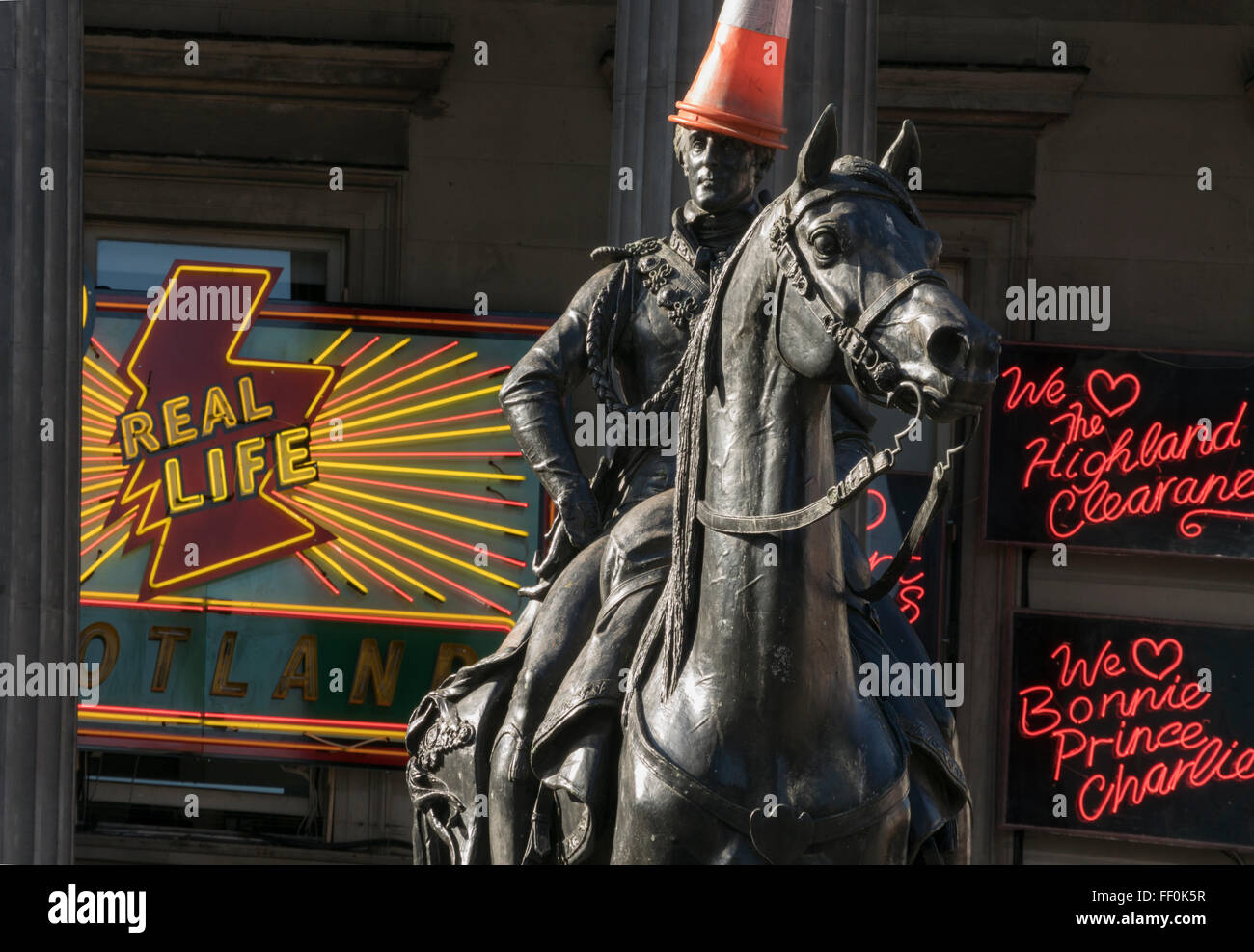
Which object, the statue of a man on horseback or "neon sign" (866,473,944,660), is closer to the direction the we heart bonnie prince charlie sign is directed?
the statue of a man on horseback

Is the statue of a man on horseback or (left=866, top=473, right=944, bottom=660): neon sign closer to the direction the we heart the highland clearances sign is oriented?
the statue of a man on horseback

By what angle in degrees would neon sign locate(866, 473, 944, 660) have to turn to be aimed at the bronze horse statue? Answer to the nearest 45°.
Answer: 0° — it already faces it

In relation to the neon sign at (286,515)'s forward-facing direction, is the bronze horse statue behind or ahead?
ahead

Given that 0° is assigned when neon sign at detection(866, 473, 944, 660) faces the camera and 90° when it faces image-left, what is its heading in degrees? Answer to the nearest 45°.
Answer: approximately 0°

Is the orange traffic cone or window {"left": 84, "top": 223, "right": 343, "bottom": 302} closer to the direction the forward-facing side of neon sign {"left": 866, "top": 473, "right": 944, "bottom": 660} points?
the orange traffic cone
